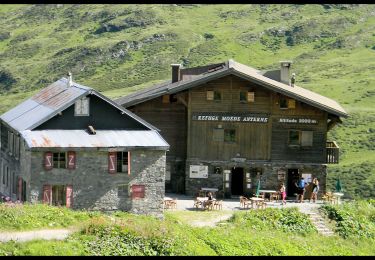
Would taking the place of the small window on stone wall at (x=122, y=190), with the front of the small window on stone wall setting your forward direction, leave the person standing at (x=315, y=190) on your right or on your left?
on your left

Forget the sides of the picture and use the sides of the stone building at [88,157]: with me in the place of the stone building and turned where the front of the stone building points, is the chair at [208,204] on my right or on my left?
on my left

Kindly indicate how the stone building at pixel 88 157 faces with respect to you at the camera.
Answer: facing the viewer

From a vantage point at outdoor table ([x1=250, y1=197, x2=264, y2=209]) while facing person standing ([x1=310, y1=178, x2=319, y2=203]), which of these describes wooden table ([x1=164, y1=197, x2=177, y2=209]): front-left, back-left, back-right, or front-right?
back-left

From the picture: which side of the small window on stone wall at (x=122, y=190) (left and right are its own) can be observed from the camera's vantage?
front

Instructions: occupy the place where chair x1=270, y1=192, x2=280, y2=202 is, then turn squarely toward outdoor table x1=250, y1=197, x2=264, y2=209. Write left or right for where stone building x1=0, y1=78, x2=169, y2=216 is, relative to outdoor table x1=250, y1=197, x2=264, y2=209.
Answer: right

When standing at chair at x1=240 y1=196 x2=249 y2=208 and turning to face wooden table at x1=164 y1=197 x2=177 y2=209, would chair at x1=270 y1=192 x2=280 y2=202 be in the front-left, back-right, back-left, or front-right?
back-right

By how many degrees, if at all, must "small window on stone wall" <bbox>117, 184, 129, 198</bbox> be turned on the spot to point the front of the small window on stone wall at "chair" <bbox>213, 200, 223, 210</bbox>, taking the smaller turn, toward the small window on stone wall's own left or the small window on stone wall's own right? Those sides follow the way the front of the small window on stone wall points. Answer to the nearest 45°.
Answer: approximately 135° to the small window on stone wall's own left

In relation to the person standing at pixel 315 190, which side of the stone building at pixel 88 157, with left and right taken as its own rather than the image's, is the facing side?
left

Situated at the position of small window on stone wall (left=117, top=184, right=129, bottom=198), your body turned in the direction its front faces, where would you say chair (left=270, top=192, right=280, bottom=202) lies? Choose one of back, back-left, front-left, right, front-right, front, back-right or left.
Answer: back-left
